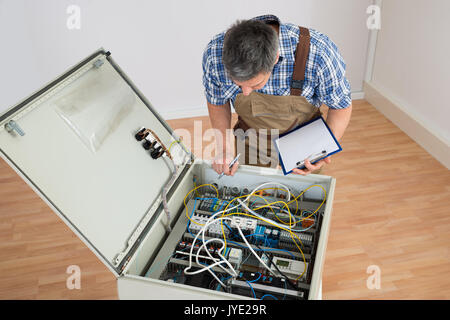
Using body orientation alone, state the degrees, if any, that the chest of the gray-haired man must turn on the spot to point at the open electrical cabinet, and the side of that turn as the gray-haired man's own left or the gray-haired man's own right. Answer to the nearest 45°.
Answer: approximately 45° to the gray-haired man's own right

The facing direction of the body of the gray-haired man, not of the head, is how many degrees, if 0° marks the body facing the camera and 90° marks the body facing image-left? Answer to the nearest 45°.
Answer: approximately 0°
